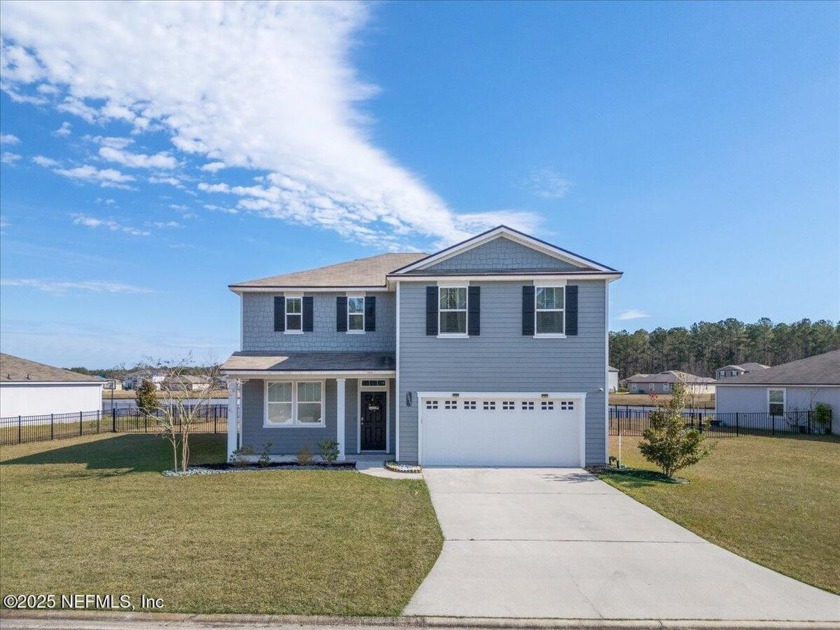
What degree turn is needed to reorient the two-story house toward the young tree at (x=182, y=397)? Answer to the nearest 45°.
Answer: approximately 90° to its right

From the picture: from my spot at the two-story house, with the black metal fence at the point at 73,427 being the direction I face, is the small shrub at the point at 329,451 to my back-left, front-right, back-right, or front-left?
front-left

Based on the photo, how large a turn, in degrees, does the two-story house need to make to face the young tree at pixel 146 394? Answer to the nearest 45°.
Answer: approximately 135° to its right

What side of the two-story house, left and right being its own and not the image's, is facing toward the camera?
front

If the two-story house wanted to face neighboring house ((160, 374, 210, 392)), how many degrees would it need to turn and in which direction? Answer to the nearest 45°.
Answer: approximately 90° to its right

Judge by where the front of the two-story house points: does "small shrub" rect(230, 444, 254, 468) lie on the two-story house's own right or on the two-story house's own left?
on the two-story house's own right

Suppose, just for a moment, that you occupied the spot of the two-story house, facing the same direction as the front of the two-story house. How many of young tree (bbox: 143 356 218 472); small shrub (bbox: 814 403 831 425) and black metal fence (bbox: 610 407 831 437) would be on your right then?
1

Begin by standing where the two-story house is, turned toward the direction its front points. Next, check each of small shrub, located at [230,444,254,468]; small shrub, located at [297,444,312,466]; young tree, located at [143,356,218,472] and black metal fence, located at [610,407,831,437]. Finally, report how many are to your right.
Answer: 3

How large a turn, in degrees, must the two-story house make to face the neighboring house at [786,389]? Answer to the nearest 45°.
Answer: approximately 135° to its left

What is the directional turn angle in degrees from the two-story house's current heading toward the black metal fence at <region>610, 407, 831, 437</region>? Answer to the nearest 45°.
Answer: approximately 135° to its left

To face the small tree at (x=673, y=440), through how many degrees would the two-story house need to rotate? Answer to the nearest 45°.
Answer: approximately 45° to its left
